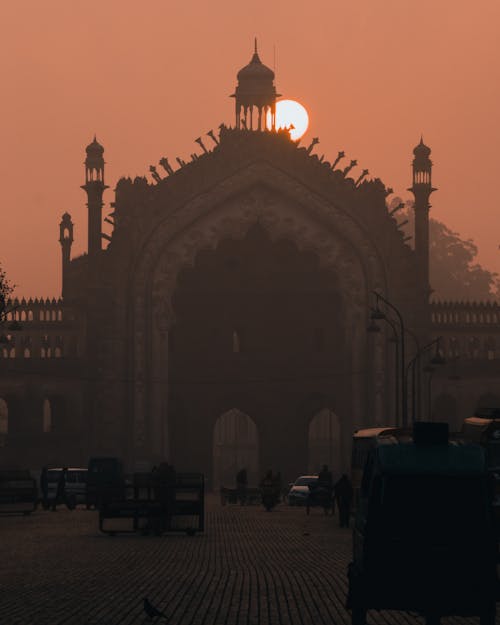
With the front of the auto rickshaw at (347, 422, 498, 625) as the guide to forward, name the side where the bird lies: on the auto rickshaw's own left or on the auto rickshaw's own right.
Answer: on the auto rickshaw's own left

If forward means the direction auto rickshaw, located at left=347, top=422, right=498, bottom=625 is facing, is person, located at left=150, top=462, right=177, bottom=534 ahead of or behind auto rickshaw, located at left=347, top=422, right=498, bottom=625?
ahead

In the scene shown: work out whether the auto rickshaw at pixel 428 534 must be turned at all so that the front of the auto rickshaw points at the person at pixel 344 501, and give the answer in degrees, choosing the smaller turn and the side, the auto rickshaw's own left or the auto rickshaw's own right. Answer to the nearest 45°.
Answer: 0° — it already faces them

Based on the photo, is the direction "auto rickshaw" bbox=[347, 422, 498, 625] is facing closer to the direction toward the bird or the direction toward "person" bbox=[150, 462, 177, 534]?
the person

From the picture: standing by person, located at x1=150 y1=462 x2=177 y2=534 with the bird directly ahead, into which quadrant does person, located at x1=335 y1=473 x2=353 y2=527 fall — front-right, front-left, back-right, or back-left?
back-left

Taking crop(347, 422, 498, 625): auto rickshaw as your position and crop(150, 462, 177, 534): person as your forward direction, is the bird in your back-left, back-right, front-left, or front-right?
front-left

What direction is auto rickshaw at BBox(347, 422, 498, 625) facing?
away from the camera
